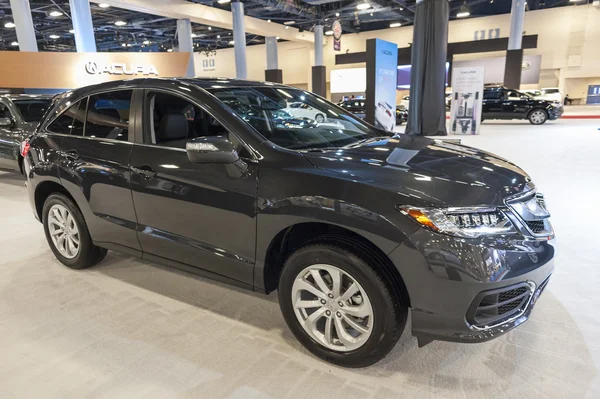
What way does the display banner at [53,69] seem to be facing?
toward the camera

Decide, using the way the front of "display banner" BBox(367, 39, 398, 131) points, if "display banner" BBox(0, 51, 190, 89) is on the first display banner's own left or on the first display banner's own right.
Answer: on the first display banner's own right

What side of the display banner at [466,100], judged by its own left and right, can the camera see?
front

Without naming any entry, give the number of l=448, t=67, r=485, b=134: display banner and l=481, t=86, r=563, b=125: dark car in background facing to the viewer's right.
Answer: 1

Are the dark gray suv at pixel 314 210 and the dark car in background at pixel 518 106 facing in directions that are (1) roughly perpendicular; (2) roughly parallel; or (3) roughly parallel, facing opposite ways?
roughly parallel

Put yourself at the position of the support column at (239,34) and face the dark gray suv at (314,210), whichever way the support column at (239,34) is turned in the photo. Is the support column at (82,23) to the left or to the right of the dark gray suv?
right

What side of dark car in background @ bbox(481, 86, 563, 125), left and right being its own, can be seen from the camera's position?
right

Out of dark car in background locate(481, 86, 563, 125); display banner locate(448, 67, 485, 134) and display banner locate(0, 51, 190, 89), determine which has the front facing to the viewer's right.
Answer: the dark car in background

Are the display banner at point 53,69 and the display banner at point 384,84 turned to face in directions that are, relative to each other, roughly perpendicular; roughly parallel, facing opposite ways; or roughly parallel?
roughly parallel

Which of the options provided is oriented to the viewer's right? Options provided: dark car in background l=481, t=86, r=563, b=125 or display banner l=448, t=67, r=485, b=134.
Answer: the dark car in background

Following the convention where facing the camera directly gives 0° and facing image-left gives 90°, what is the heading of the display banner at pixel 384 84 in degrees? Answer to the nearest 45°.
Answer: approximately 315°

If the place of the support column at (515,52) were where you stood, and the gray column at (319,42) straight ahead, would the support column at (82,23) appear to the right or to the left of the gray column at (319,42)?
left

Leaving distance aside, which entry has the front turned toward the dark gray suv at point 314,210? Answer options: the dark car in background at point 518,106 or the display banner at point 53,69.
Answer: the display banner

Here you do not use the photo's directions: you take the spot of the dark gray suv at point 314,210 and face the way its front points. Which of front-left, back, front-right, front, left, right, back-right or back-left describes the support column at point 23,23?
back

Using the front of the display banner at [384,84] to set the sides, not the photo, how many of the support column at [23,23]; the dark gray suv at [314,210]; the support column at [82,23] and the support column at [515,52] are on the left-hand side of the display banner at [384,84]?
1

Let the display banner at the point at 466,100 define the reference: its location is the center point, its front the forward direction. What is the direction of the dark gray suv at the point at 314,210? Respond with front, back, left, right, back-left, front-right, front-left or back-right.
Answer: front

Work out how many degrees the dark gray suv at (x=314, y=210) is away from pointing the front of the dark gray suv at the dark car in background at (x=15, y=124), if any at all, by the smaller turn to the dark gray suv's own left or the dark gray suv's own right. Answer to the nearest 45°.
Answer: approximately 180°

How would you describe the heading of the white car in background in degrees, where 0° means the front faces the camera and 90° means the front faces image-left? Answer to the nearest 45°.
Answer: approximately 315°

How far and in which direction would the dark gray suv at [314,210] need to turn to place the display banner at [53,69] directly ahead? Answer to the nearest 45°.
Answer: approximately 180°
